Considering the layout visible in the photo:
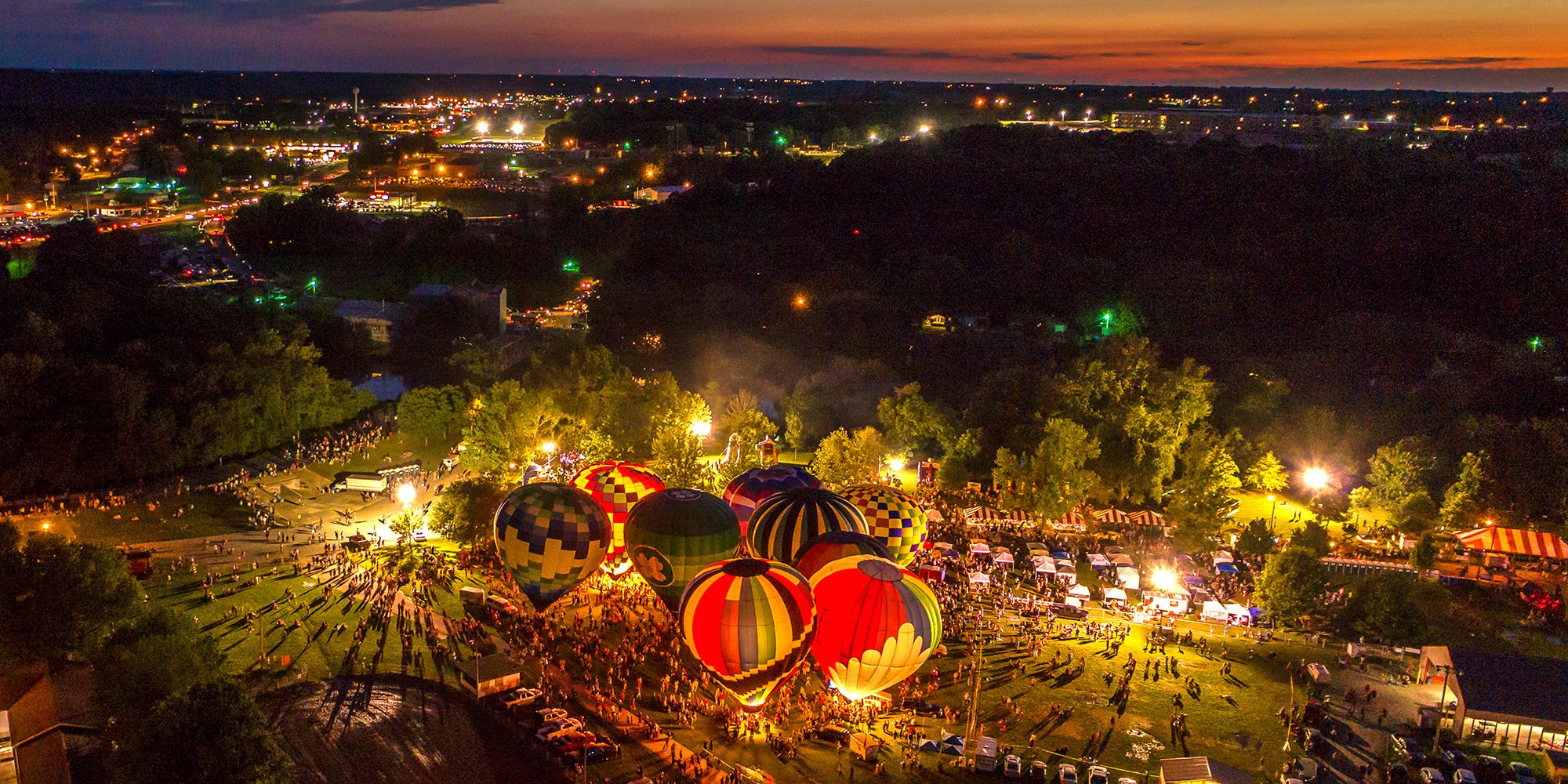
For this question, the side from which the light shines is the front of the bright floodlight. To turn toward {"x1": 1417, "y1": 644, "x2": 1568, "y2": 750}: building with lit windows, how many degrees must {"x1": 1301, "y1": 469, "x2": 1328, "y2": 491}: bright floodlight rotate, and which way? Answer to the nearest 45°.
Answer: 0° — it already faces it

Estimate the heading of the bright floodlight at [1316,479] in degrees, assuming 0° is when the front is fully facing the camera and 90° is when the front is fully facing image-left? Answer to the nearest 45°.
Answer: approximately 0°

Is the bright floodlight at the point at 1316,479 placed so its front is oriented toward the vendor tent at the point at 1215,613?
yes

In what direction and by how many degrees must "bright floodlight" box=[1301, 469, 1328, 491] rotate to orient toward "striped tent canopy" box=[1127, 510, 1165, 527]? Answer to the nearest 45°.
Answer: approximately 45° to its right

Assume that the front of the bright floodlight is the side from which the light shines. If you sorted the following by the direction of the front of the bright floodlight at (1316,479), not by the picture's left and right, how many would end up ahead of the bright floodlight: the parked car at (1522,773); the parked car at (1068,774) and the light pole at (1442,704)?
3
